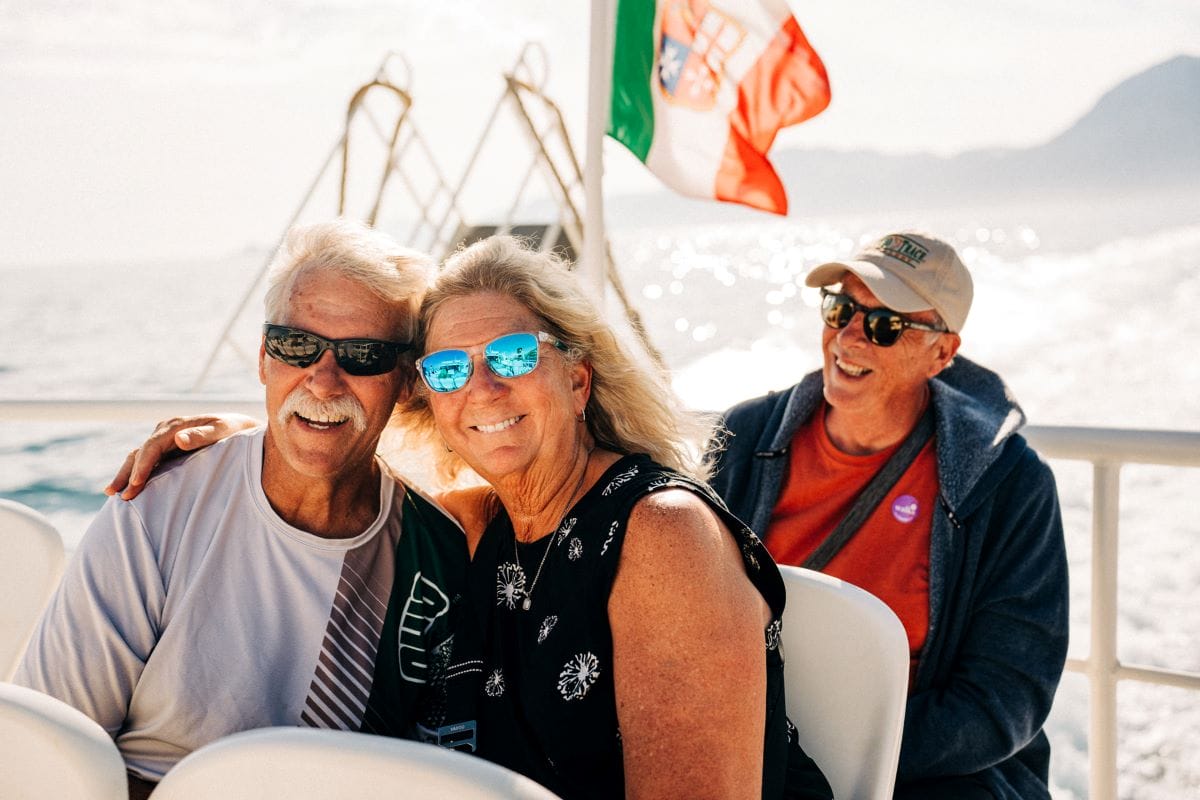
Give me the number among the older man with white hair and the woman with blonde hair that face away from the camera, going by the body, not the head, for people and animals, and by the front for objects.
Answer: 0

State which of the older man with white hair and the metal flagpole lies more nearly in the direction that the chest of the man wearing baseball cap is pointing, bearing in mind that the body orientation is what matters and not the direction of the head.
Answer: the older man with white hair

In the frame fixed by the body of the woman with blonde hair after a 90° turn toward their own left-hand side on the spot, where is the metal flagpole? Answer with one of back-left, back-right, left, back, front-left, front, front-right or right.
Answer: back-left

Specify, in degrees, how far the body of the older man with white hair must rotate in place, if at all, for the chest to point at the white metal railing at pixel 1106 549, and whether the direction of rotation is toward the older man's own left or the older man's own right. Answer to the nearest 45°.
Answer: approximately 90° to the older man's own left

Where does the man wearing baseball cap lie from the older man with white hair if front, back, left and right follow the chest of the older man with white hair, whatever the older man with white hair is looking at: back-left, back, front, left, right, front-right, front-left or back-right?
left

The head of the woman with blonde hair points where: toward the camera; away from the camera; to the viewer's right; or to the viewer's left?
toward the camera

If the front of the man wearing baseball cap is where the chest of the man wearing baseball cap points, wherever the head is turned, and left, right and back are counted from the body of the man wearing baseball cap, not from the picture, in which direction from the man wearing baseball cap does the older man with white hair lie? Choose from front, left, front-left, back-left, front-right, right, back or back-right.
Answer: front

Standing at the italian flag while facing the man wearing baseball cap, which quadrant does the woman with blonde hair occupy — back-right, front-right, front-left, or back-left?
front-right

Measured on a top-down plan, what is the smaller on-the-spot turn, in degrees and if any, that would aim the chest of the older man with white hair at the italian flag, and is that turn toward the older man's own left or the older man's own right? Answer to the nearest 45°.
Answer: approximately 135° to the older man's own left

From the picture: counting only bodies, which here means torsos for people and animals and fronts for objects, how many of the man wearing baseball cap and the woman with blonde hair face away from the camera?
0

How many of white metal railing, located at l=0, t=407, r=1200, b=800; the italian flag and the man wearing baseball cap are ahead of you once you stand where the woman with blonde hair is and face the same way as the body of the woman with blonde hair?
0

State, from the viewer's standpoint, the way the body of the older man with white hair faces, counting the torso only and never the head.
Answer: toward the camera

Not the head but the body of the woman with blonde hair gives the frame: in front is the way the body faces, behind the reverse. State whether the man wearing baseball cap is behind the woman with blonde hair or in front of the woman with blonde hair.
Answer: behind

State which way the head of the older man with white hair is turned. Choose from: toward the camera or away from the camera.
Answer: toward the camera

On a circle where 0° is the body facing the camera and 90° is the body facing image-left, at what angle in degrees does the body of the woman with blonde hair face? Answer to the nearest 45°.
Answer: approximately 45°

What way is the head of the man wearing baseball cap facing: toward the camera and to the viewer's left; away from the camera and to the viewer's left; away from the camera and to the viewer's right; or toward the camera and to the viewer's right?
toward the camera and to the viewer's left
